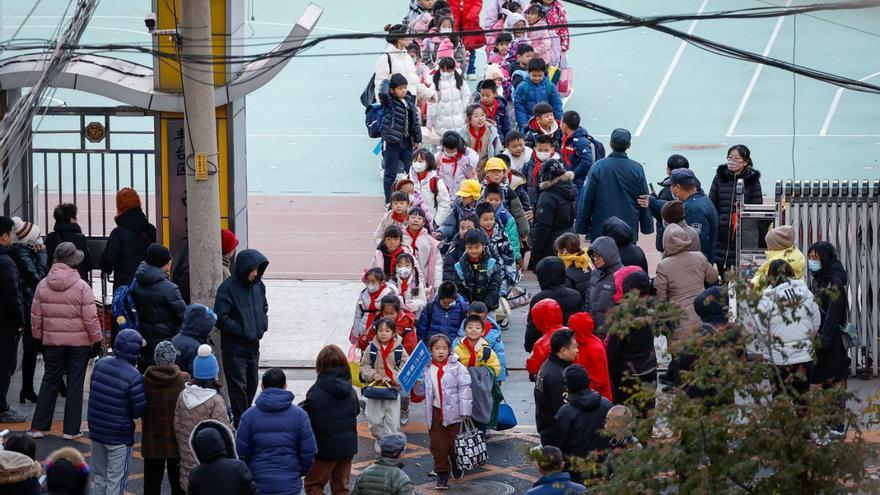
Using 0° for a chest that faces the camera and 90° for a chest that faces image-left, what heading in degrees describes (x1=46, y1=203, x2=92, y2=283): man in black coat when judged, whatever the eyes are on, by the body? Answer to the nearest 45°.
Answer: approximately 180°

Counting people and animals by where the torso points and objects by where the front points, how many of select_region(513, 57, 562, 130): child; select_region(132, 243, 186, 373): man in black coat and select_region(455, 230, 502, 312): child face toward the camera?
2

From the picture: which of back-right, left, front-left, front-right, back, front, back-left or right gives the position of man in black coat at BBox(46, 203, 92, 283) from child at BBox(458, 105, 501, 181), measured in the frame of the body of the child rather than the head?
front-right

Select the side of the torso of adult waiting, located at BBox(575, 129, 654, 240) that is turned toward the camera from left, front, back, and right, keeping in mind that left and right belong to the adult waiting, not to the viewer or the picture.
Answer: back

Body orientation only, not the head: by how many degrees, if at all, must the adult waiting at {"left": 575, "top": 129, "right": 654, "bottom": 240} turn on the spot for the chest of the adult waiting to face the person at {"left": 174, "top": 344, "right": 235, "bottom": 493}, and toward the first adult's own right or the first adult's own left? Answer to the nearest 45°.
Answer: approximately 135° to the first adult's own left

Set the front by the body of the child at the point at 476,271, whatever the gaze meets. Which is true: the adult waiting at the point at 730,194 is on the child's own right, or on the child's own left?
on the child's own left

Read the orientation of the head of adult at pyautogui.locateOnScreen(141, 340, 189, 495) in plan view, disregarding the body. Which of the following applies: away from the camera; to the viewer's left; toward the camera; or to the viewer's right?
away from the camera

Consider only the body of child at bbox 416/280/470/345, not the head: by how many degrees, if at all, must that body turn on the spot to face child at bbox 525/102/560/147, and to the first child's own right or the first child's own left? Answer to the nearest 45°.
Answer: approximately 180°

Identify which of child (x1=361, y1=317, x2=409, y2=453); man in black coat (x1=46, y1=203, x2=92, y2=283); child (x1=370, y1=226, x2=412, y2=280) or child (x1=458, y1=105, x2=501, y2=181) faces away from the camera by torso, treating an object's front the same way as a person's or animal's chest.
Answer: the man in black coat

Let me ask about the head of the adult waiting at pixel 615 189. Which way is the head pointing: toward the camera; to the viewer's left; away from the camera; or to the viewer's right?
away from the camera

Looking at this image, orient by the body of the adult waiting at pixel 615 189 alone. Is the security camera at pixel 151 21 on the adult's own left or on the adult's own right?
on the adult's own left

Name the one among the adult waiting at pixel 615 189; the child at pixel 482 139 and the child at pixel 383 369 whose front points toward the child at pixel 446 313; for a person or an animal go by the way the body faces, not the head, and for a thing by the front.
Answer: the child at pixel 482 139

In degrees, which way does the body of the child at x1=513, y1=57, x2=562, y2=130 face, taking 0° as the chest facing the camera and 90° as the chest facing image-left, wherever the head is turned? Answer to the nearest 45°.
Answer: approximately 0°

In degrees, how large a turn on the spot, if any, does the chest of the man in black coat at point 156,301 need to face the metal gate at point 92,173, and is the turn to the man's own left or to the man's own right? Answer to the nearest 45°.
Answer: approximately 45° to the man's own left
